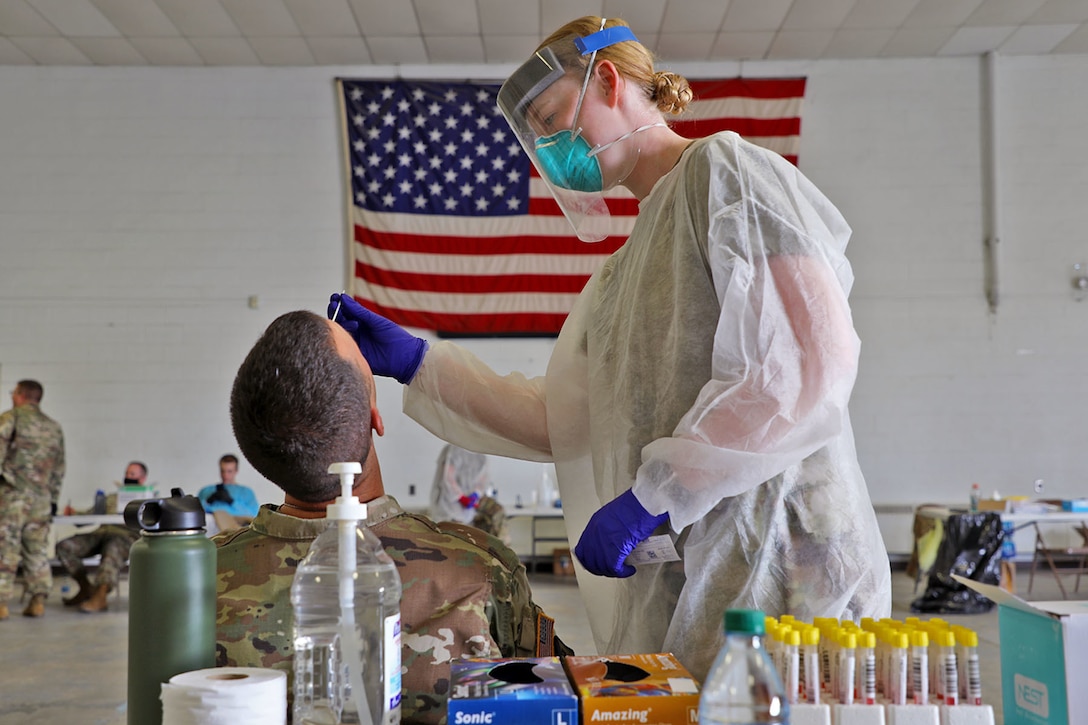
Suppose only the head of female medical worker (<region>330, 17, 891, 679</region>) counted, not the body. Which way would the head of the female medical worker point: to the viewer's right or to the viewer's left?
to the viewer's left

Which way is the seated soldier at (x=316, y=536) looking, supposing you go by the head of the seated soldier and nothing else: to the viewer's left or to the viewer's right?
to the viewer's right

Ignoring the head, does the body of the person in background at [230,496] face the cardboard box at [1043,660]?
yes

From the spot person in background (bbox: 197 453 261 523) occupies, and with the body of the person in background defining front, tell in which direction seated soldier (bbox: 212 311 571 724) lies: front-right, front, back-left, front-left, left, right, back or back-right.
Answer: front

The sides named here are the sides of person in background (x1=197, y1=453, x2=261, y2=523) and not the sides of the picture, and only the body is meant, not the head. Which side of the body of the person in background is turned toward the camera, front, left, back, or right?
front

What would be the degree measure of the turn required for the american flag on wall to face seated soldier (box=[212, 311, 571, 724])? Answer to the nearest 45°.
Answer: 0° — it already faces them

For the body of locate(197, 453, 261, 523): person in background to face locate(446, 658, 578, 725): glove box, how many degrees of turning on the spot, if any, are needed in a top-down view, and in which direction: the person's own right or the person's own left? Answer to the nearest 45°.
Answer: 0° — they already face it

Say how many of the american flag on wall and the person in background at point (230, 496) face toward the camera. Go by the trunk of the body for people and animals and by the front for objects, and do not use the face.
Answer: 2

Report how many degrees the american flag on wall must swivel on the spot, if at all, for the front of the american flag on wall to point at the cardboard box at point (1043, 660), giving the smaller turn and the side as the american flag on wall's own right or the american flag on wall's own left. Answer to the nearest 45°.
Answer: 0° — it already faces it

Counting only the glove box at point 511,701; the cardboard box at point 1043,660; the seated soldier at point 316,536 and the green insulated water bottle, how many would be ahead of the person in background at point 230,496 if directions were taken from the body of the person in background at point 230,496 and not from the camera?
4

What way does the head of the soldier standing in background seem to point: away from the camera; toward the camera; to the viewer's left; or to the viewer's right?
to the viewer's left

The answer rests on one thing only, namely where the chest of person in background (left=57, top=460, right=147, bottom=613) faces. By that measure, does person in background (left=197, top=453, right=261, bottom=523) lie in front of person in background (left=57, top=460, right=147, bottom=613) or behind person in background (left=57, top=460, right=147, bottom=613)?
behind

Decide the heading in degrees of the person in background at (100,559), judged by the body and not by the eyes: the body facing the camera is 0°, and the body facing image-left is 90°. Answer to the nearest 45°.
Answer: approximately 45°

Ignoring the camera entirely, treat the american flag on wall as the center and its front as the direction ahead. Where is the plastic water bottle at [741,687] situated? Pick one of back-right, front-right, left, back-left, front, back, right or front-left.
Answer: front

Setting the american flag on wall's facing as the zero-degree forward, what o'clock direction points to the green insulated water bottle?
The green insulated water bottle is roughly at 12 o'clock from the american flag on wall.

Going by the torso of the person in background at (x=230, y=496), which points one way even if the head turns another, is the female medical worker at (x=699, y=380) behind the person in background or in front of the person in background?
in front

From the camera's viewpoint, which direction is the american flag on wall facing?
toward the camera
